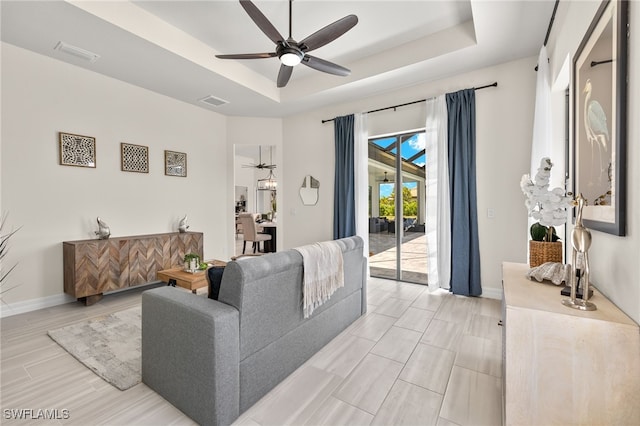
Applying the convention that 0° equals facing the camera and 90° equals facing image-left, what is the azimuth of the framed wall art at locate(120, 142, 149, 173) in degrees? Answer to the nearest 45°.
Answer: approximately 315°

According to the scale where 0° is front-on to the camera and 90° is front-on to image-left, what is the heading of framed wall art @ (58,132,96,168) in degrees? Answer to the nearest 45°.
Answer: approximately 315°

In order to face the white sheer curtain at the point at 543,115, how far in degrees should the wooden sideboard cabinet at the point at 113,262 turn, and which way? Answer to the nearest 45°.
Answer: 0° — it already faces it

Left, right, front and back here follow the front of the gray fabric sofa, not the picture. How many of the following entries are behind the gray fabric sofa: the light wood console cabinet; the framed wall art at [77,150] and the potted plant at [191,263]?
1

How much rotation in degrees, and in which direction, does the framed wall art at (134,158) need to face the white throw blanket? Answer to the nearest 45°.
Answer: approximately 45° to its right

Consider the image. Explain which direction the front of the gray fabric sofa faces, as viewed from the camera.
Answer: facing away from the viewer and to the left of the viewer

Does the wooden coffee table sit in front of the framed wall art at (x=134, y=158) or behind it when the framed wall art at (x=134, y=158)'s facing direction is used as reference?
in front

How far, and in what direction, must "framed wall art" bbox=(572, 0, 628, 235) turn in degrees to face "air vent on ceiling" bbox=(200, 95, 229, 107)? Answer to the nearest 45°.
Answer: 0° — it already faces it

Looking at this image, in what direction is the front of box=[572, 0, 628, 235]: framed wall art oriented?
to the viewer's left

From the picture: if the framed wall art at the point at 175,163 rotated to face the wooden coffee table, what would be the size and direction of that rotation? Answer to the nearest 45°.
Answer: approximately 45° to its right

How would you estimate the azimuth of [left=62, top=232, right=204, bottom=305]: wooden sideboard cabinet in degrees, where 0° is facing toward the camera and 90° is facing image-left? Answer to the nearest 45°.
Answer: approximately 315°
